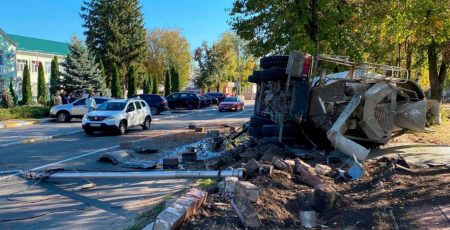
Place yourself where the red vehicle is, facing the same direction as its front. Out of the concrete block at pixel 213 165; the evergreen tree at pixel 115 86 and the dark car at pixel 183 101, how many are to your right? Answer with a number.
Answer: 2

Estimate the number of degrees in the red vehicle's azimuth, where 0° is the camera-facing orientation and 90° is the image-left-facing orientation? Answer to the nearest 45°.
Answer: approximately 45°

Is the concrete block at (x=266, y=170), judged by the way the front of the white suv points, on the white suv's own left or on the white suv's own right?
on the white suv's own left

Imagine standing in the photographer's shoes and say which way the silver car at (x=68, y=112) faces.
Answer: facing to the left of the viewer

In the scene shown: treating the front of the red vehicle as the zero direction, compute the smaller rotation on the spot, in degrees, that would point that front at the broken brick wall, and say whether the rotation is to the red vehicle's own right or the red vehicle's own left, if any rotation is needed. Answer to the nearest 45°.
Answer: approximately 45° to the red vehicle's own left

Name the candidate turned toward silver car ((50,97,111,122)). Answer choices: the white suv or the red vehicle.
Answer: the red vehicle

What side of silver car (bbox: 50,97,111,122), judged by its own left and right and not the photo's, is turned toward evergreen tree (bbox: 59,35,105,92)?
right

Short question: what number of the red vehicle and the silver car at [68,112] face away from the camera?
0

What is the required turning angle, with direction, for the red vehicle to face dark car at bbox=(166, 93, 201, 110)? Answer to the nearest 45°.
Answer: approximately 90° to its right

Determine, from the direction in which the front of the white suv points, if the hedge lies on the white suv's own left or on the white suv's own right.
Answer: on the white suv's own right
